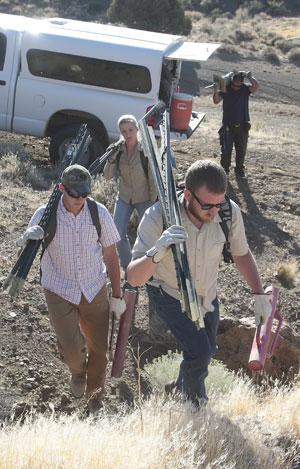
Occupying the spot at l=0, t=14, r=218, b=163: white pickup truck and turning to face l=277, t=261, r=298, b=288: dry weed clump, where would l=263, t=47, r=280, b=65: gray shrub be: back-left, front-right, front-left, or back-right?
back-left

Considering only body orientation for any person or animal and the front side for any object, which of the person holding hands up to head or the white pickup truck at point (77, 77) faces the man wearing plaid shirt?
the person holding hands up to head

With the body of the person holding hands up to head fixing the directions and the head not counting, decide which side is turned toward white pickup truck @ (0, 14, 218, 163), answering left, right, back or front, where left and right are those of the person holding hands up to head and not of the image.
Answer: right

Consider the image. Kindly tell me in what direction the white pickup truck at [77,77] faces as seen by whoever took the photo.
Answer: facing to the left of the viewer

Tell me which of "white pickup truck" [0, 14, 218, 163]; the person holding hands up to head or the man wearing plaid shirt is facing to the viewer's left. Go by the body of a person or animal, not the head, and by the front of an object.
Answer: the white pickup truck

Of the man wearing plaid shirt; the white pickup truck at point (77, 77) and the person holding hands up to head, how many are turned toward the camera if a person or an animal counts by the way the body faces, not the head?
2

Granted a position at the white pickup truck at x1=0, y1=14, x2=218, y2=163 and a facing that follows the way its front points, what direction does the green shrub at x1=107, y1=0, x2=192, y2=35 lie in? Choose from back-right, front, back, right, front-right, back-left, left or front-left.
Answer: right

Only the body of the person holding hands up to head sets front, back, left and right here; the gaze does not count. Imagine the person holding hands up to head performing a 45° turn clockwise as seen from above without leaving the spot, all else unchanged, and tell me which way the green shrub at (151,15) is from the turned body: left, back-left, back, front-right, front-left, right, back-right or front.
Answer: back-right

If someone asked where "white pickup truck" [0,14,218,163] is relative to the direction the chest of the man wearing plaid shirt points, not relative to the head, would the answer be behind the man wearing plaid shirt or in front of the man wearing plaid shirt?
behind

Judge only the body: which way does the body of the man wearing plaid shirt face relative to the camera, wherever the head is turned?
toward the camera

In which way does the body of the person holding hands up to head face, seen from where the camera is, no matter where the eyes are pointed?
toward the camera

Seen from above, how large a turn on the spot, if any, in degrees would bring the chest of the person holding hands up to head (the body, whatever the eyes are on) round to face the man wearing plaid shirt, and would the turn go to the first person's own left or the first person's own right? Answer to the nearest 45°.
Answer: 0° — they already face them

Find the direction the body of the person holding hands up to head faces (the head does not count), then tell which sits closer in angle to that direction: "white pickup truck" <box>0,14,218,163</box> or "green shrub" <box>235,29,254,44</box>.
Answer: the white pickup truck

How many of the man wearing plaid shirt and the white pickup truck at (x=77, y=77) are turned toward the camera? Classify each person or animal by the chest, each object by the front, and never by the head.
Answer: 1

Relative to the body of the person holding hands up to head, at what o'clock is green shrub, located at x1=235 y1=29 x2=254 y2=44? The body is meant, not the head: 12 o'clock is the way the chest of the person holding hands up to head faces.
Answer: The green shrub is roughly at 6 o'clock from the person holding hands up to head.

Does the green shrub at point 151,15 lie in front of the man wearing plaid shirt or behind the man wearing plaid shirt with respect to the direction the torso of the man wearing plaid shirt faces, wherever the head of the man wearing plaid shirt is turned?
behind

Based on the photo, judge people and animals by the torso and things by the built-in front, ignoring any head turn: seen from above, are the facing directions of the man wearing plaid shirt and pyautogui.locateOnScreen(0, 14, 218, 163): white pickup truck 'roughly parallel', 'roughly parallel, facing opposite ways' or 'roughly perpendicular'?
roughly perpendicular
